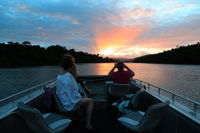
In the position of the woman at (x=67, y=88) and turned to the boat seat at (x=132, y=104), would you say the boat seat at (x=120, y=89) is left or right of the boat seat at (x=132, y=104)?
left

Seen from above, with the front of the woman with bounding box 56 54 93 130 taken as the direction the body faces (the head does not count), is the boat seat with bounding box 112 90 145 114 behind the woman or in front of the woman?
in front

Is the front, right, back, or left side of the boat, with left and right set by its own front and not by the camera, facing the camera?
back

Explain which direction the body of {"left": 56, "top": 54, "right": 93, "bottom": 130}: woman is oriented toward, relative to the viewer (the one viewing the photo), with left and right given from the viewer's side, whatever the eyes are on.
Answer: facing away from the viewer and to the right of the viewer

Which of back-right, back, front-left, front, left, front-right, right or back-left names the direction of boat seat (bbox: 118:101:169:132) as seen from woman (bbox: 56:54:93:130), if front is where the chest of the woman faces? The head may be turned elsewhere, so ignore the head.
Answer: right
